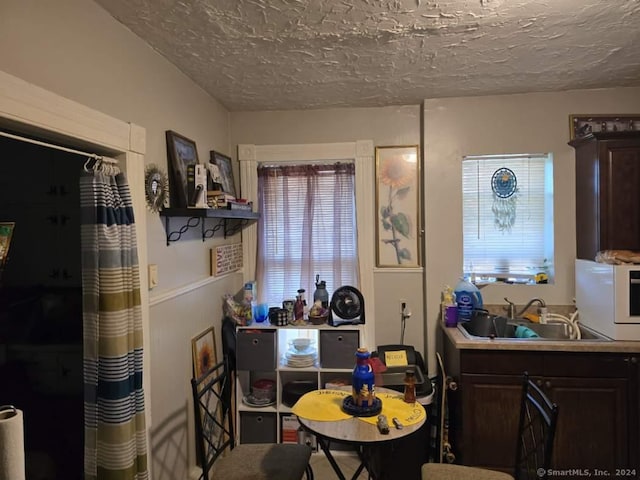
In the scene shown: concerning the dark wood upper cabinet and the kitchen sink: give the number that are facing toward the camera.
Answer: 2

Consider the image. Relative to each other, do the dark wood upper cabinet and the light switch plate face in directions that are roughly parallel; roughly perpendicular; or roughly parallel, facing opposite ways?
roughly perpendicular

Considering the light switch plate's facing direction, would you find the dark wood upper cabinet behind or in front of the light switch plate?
in front

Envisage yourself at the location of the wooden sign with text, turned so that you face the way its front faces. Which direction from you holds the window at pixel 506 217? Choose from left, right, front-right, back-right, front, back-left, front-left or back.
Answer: front-left

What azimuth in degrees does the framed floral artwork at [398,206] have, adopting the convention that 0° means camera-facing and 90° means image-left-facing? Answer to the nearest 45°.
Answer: approximately 0°

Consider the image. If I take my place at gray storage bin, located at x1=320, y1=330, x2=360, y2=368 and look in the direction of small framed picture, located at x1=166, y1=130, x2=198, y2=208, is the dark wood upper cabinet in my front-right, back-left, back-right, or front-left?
back-left

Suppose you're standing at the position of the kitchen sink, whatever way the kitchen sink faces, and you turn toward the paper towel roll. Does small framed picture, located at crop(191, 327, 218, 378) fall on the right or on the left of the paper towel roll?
right

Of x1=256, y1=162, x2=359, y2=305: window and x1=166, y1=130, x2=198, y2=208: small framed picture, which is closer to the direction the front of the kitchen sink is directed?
the small framed picture

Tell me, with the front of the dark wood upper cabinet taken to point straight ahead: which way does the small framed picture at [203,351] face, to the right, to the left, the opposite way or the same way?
to the left

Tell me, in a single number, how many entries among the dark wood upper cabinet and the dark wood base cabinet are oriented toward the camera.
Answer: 2
